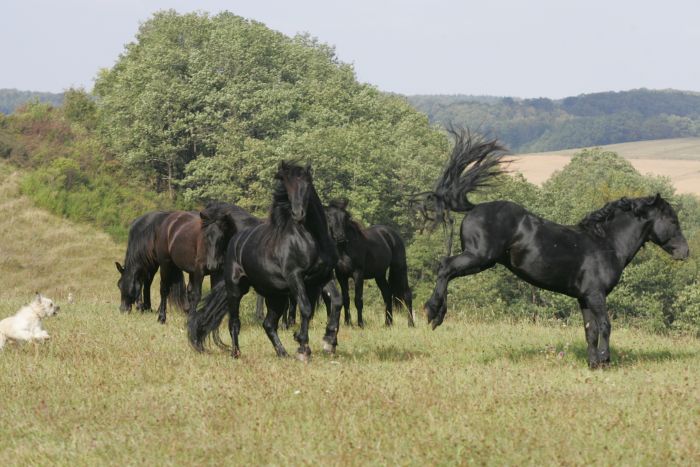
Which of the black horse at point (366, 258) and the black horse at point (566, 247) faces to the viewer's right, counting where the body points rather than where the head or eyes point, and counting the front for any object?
the black horse at point (566, 247)

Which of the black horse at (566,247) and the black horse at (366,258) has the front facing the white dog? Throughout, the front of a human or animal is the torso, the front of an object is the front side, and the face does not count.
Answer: the black horse at (366,258)

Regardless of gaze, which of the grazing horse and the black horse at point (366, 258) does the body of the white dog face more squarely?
the black horse

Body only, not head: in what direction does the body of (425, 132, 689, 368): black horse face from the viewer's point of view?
to the viewer's right

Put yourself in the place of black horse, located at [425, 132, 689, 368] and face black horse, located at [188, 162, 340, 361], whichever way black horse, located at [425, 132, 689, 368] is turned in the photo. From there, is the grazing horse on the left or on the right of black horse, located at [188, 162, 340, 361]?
right

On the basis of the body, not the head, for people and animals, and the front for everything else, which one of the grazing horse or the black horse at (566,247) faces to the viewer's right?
the black horse

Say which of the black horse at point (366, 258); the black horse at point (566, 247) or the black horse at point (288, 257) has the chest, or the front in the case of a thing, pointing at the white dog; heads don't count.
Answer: the black horse at point (366, 258)

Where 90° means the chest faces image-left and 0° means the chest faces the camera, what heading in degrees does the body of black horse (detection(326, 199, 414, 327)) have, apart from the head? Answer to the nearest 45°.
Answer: approximately 45°

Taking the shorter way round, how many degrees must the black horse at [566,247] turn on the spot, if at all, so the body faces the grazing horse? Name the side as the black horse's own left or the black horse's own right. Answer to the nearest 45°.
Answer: approximately 135° to the black horse's own left

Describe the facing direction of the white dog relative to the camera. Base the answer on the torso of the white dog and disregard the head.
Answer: to the viewer's right

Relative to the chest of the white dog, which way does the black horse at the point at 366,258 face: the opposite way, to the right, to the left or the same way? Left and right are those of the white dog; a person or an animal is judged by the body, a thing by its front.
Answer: the opposite way
